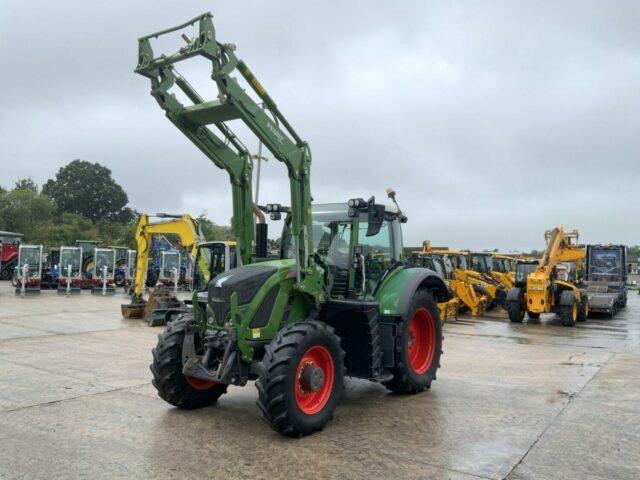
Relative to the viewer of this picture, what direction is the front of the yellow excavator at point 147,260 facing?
facing the viewer and to the left of the viewer

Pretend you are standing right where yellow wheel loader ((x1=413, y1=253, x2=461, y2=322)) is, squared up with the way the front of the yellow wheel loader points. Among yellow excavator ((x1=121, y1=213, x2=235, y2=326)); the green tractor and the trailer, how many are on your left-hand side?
1

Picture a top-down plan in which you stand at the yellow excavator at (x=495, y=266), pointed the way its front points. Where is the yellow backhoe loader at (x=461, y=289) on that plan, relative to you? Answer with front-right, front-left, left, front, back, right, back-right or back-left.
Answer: front-right

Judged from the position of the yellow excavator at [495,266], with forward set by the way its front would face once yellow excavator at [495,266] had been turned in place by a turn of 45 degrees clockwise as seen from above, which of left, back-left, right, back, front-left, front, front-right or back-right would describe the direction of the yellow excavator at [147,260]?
front-right

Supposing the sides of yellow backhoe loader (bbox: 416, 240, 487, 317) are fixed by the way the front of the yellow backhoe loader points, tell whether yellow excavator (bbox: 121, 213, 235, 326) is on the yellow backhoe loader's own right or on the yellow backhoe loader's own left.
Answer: on the yellow backhoe loader's own right

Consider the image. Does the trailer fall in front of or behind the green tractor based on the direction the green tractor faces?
behind
